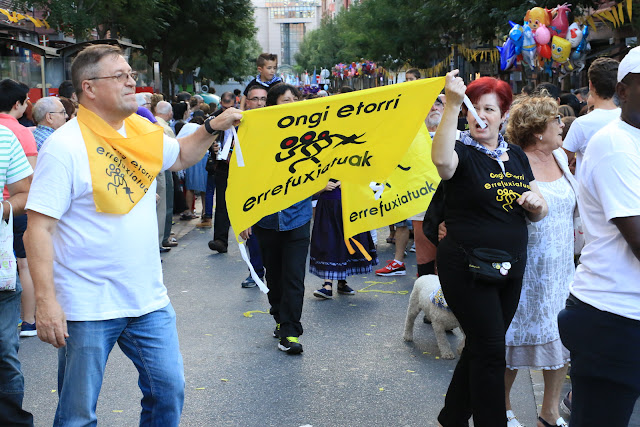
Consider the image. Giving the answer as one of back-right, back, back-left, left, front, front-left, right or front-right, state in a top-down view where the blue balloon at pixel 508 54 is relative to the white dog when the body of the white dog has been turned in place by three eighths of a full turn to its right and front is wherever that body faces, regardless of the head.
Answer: right

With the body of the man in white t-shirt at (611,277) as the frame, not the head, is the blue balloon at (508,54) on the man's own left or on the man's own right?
on the man's own left

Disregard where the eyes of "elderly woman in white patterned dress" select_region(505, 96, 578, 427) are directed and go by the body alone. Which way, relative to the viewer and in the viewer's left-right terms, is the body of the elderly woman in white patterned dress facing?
facing the viewer and to the right of the viewer

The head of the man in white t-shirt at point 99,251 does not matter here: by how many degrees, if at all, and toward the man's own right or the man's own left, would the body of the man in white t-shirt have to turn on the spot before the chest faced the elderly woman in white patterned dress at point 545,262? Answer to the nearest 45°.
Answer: approximately 45° to the man's own left
